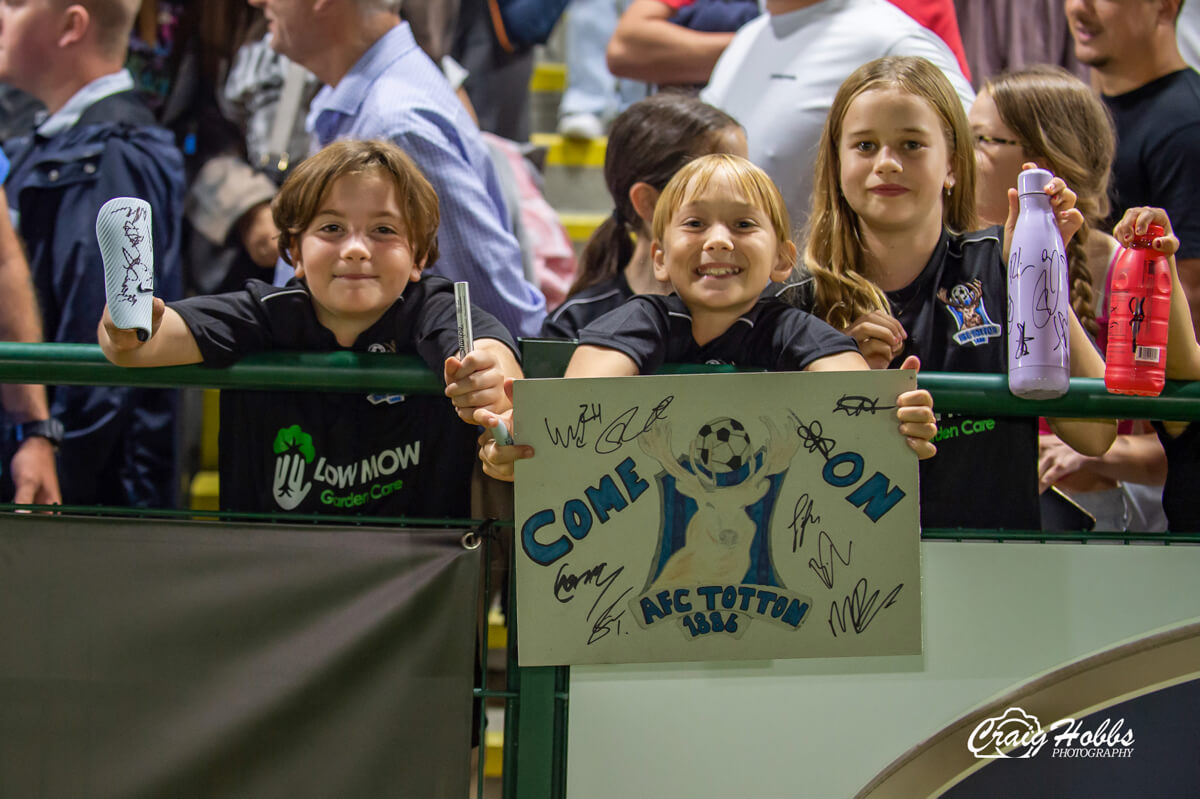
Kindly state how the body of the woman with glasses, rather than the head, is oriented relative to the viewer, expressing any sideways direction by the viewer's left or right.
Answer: facing to the left of the viewer

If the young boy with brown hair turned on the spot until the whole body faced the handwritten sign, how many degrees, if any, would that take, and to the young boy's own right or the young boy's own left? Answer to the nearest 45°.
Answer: approximately 45° to the young boy's own left

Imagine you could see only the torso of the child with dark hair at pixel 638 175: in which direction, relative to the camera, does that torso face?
to the viewer's right

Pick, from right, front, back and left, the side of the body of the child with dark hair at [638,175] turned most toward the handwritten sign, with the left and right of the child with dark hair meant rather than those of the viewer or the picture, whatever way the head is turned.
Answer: right

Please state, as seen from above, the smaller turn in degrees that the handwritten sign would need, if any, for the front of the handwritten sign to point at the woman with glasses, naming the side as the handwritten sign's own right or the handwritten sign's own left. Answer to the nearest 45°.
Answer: approximately 135° to the handwritten sign's own left

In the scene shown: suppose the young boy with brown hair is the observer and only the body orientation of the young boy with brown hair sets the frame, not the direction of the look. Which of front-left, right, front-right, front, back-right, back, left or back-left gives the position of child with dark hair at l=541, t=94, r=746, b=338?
back-left

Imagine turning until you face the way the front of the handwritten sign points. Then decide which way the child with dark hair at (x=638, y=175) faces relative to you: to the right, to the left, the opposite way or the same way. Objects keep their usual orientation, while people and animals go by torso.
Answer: to the left
